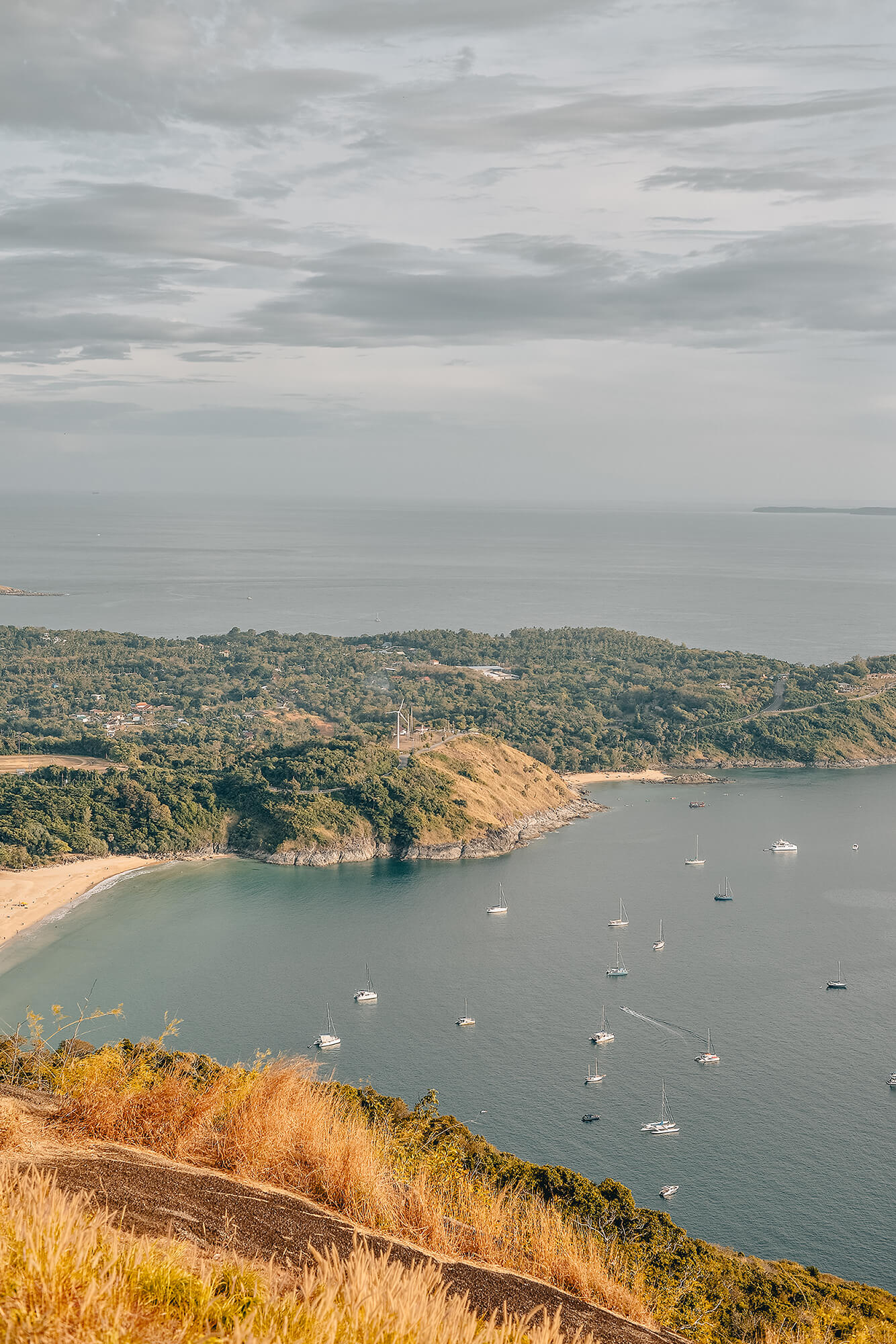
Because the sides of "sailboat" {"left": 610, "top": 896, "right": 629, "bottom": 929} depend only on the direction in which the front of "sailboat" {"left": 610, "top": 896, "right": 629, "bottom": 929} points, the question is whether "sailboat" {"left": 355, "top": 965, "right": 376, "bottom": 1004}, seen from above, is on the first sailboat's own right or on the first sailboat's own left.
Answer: on the first sailboat's own right

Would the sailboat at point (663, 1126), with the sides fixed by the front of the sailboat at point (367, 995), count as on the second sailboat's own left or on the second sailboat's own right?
on the second sailboat's own right

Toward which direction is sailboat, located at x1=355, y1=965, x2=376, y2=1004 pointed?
to the viewer's right

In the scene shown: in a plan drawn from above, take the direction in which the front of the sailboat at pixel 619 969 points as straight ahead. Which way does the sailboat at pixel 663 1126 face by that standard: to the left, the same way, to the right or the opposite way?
the same way

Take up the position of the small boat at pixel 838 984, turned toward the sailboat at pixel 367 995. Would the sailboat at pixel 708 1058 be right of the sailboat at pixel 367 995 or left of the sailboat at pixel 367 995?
left

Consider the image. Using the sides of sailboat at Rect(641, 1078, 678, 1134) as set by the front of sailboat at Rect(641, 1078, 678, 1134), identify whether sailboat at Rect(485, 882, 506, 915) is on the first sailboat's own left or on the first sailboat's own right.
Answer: on the first sailboat's own left

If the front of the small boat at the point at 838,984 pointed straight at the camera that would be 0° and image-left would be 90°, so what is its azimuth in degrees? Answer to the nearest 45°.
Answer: approximately 270°
